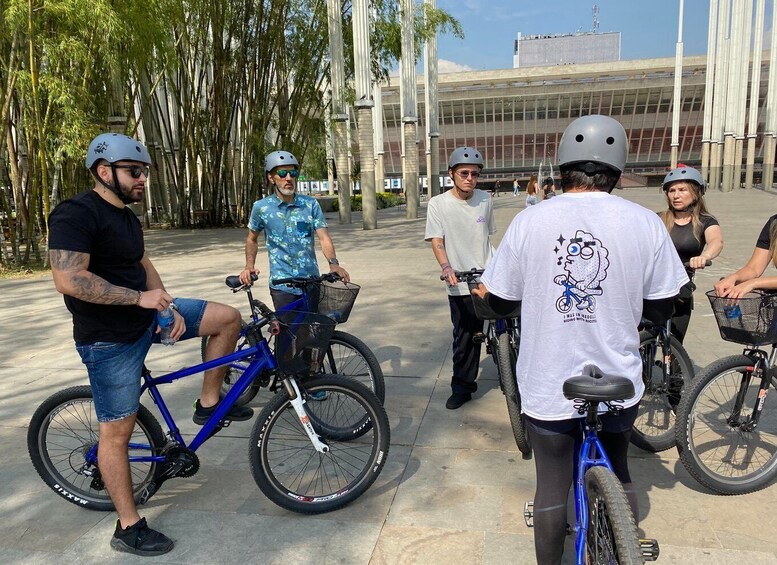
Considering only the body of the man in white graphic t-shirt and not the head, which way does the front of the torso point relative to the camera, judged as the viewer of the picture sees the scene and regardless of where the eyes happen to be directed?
away from the camera

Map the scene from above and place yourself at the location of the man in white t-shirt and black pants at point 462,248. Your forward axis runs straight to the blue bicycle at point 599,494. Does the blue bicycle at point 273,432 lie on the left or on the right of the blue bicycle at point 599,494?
right

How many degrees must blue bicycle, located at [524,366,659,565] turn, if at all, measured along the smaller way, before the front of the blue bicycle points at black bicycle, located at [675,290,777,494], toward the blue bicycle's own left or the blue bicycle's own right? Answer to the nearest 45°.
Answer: approximately 45° to the blue bicycle's own right

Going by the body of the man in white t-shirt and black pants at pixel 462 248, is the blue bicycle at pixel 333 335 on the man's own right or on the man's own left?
on the man's own right

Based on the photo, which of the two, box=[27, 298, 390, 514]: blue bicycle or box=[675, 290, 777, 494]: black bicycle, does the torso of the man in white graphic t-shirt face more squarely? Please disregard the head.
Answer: the black bicycle

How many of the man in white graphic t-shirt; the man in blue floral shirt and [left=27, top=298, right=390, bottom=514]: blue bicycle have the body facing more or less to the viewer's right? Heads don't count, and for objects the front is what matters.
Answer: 1

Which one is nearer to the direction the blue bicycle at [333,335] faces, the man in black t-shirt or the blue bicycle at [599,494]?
the blue bicycle at [599,494]

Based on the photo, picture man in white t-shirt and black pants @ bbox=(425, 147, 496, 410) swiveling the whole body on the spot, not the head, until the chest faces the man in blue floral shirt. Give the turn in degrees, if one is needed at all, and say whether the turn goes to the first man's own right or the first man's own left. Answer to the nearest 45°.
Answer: approximately 135° to the first man's own right

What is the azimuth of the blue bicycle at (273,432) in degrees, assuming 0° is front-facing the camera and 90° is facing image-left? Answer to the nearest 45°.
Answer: approximately 270°

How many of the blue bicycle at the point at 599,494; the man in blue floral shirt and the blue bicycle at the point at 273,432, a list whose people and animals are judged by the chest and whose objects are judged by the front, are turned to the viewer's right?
1

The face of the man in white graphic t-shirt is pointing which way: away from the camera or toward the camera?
away from the camera

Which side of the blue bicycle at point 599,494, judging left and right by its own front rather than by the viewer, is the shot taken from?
back

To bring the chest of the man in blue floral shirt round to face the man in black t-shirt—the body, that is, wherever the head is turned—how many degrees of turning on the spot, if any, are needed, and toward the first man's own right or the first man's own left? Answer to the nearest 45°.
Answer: approximately 45° to the first man's own right

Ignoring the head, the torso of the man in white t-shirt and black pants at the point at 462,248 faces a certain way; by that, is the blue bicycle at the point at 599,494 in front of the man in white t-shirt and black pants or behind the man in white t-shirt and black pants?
in front

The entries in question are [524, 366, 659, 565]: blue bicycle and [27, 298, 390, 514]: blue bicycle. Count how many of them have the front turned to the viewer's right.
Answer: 1
